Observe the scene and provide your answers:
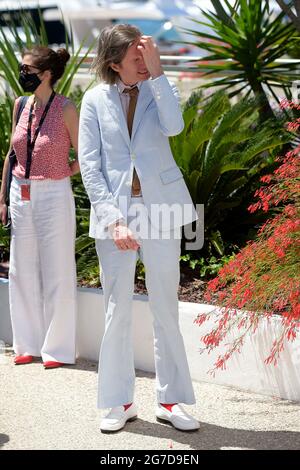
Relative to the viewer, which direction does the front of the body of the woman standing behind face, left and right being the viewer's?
facing the viewer and to the left of the viewer

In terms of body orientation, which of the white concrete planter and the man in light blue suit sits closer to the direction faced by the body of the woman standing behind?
the man in light blue suit

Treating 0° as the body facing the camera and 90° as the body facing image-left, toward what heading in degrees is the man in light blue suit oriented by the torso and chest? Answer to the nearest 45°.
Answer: approximately 0°

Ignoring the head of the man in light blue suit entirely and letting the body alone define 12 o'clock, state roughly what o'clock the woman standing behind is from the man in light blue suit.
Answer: The woman standing behind is roughly at 5 o'clock from the man in light blue suit.

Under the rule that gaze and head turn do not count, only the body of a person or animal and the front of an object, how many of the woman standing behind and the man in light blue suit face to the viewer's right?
0
